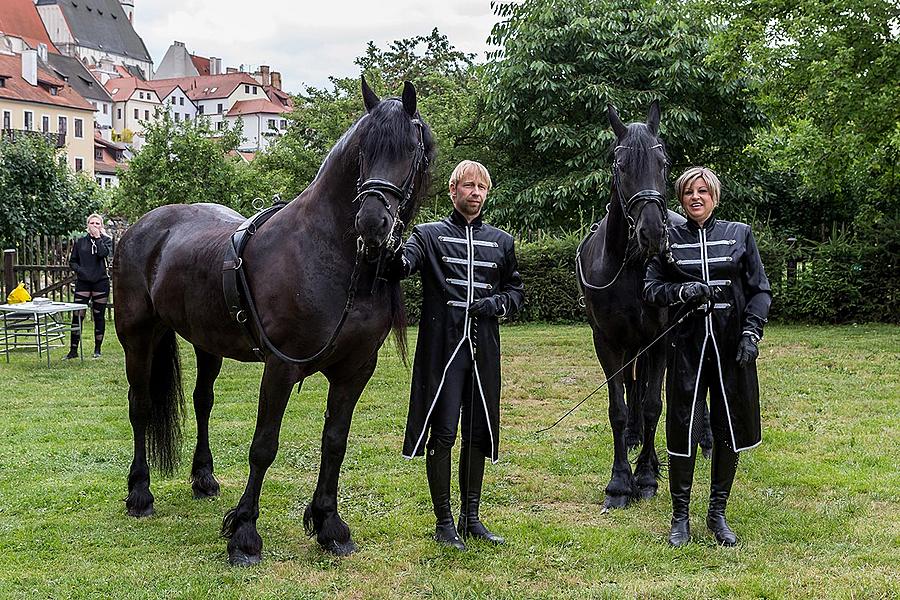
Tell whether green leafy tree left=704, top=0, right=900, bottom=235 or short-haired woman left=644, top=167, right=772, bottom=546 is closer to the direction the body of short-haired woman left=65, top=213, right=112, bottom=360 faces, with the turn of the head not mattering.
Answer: the short-haired woman

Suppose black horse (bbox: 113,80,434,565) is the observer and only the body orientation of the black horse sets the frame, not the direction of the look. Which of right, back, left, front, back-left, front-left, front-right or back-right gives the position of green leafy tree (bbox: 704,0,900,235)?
left

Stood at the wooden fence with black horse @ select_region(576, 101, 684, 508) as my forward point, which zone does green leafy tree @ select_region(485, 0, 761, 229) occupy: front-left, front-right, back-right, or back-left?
front-left

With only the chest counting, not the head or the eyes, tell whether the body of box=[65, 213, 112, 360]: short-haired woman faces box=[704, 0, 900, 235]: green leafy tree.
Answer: no

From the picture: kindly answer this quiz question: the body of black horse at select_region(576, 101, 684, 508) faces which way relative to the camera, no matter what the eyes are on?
toward the camera

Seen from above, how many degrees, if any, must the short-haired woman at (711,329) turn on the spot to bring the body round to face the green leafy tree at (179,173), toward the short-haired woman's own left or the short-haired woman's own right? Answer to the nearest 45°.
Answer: approximately 135° to the short-haired woman's own right

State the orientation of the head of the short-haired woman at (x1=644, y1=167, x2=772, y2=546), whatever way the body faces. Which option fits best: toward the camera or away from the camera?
toward the camera

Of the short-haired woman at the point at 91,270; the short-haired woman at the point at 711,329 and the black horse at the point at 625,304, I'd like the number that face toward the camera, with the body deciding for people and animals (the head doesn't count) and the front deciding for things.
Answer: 3

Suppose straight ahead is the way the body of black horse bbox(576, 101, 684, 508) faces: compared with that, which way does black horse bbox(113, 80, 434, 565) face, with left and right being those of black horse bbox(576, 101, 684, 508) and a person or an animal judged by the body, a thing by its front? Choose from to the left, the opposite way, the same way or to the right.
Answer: to the left

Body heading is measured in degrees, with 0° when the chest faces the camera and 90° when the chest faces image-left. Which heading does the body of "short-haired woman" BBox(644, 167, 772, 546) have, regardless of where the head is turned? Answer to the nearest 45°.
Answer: approximately 0°

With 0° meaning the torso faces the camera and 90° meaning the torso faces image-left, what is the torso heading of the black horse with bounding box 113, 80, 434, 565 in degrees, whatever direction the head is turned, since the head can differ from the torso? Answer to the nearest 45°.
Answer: approximately 315°

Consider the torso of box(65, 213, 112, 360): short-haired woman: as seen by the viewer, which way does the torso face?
toward the camera

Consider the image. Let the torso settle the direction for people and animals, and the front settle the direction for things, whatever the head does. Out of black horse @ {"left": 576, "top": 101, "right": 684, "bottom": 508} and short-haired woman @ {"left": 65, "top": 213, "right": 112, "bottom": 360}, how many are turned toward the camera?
2

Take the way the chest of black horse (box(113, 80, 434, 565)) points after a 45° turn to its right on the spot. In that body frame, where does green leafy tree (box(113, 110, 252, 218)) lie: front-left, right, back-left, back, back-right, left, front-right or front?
back

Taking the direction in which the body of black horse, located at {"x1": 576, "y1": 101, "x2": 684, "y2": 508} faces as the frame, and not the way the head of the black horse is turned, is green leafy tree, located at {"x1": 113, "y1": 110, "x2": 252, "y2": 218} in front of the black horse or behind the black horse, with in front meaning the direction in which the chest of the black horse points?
behind

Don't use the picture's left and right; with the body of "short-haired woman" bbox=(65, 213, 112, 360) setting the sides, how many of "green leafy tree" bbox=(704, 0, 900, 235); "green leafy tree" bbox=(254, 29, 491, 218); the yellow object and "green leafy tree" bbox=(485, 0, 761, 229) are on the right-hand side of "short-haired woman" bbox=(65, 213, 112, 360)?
1

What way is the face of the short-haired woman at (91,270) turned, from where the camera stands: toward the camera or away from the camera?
toward the camera

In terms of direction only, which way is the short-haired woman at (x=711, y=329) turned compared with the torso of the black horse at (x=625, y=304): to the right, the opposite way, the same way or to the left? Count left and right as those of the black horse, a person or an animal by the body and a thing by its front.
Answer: the same way

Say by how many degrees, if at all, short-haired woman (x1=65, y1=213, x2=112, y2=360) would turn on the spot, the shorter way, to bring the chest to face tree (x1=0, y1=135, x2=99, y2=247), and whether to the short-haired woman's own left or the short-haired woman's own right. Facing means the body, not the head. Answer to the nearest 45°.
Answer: approximately 180°

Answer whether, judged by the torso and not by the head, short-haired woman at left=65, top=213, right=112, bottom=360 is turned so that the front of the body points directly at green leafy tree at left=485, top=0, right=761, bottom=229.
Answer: no
